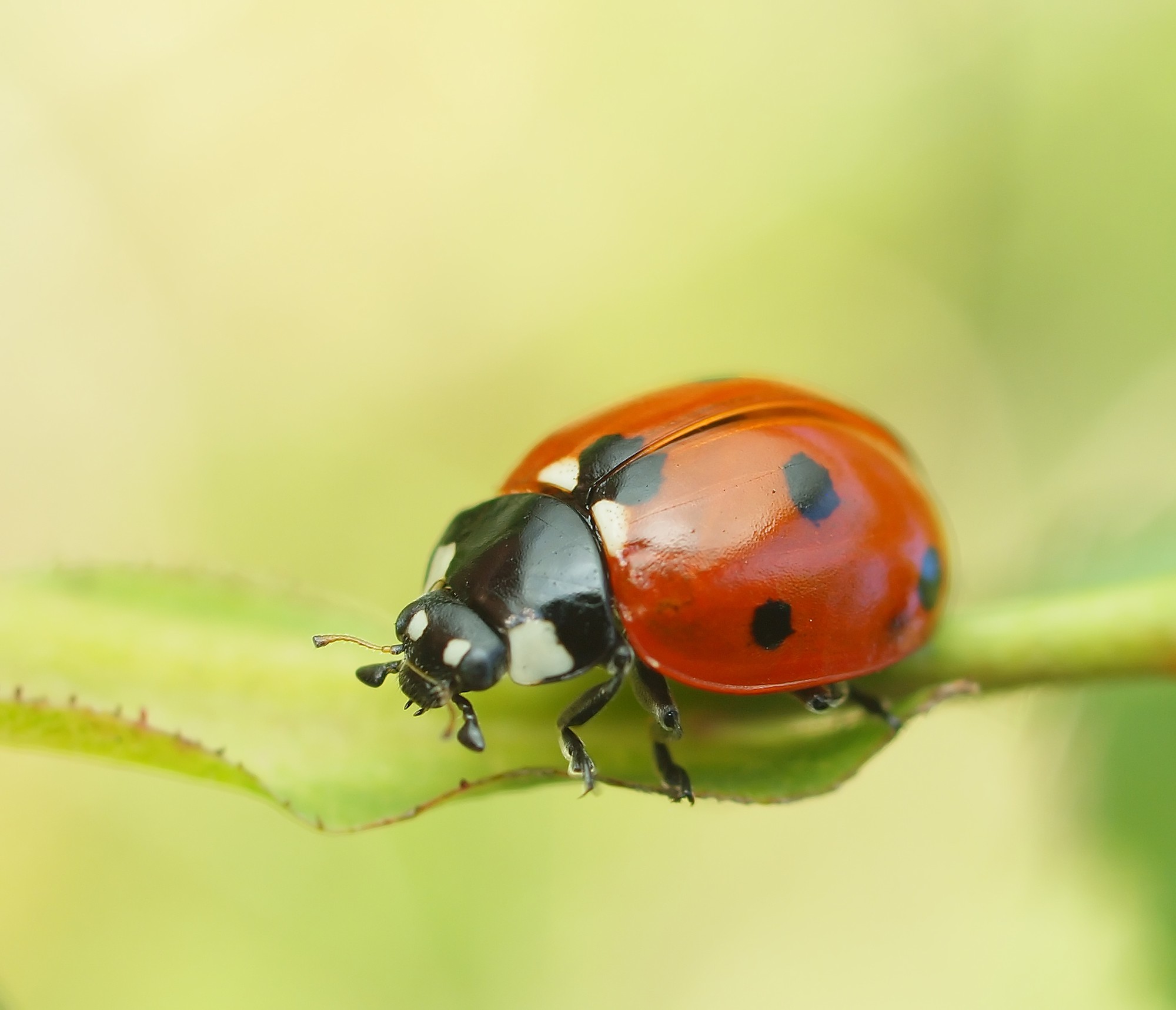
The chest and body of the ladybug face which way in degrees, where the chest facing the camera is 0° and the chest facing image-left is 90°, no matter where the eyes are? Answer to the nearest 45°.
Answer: approximately 45°
